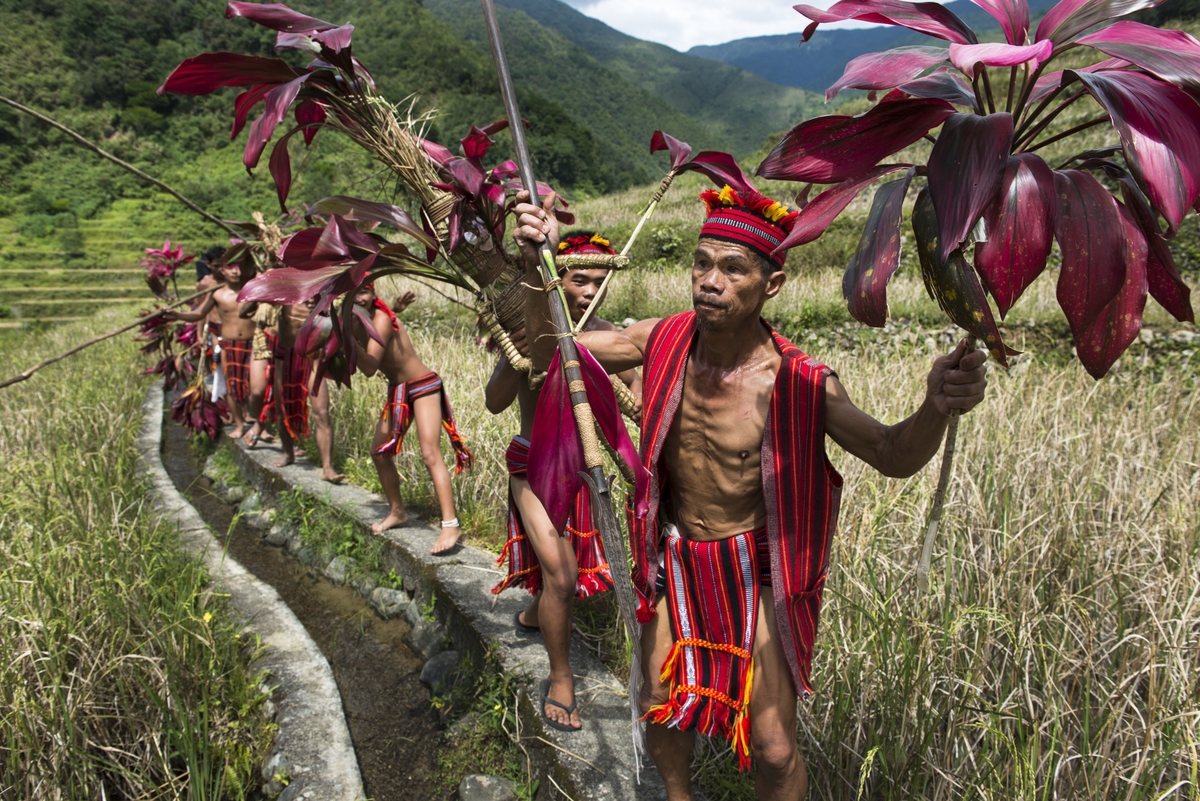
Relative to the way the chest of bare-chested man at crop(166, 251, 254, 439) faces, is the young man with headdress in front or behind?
in front

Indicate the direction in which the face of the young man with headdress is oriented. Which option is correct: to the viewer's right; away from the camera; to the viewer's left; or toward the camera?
toward the camera

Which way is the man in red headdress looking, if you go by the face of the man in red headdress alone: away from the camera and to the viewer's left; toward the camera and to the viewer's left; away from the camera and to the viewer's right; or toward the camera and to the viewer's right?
toward the camera and to the viewer's left

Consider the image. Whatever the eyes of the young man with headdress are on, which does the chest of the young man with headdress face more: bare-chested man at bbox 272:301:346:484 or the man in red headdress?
the man in red headdress

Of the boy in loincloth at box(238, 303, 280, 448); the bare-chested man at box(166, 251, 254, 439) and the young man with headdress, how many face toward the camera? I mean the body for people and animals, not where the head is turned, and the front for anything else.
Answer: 3

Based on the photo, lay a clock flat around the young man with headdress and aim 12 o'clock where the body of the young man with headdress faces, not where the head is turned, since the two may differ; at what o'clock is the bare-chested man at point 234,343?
The bare-chested man is roughly at 5 o'clock from the young man with headdress.

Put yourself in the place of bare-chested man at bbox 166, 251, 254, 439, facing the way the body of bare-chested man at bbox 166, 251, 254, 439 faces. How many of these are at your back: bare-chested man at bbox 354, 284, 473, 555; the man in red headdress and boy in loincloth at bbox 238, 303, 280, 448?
0

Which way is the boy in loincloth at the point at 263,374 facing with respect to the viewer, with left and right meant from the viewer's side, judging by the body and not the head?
facing the viewer

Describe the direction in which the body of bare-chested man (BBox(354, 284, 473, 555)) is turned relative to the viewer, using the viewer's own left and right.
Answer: facing the viewer and to the left of the viewer

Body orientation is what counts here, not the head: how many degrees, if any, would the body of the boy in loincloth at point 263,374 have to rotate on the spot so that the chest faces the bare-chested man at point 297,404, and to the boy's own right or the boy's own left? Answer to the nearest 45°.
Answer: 0° — they already face them

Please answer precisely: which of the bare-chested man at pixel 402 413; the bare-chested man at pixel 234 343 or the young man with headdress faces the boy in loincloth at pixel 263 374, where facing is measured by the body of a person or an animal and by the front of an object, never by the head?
the bare-chested man at pixel 234 343

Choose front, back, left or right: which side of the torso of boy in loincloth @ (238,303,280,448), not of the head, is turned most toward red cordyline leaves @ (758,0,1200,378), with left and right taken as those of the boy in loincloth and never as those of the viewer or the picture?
front

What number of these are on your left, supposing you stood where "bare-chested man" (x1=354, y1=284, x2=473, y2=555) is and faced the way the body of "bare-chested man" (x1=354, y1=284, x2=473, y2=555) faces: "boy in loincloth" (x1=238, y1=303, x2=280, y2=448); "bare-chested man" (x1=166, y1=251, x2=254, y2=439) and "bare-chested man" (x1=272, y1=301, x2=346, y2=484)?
0

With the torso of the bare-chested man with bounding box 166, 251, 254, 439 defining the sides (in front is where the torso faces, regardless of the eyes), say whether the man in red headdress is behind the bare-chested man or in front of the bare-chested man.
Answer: in front

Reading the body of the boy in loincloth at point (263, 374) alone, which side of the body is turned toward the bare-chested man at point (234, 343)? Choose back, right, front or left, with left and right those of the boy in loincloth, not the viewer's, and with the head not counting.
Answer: back

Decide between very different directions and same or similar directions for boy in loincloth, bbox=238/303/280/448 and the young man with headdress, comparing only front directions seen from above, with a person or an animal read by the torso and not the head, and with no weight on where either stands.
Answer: same or similar directions

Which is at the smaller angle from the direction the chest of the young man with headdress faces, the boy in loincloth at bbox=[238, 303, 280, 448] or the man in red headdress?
the man in red headdress
